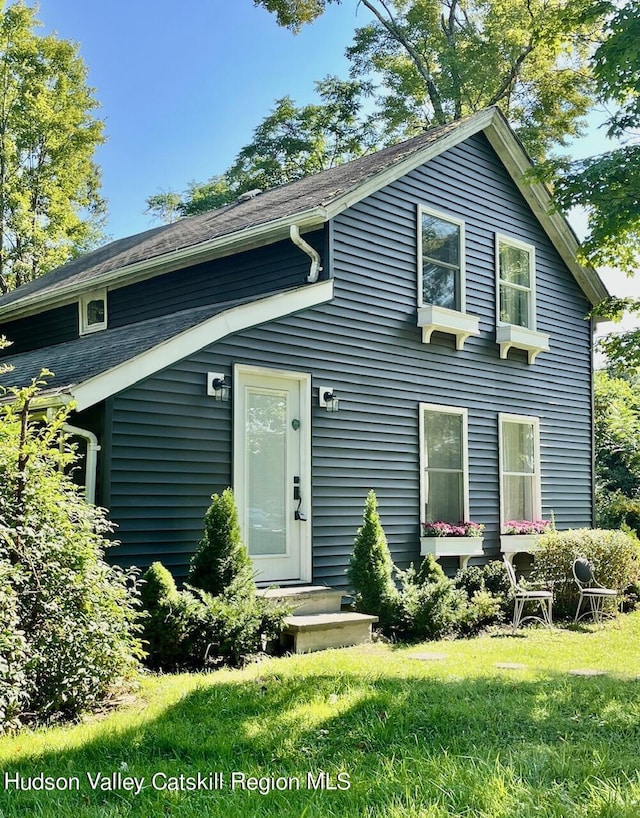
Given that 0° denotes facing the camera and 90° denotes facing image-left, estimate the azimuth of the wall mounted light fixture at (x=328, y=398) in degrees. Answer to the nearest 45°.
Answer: approximately 315°

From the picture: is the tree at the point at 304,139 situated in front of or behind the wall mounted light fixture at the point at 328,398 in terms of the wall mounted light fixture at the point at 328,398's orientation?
behind

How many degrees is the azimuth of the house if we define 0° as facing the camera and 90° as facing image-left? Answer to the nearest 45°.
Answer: approximately 315°

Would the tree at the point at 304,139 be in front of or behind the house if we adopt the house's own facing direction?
behind

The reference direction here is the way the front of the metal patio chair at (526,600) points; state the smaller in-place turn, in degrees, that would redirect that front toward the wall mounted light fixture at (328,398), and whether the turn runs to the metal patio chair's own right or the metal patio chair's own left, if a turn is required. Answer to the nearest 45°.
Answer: approximately 180°

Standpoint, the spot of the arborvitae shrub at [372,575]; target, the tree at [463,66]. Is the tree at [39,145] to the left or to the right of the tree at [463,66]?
left

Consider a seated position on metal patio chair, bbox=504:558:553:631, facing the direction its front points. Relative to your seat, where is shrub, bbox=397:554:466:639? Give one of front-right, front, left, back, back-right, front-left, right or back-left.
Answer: back-right

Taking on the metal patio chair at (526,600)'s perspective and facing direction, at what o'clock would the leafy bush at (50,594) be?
The leafy bush is roughly at 4 o'clock from the metal patio chair.

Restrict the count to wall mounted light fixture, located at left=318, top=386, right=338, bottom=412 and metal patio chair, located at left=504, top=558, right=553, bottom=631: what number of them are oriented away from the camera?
0

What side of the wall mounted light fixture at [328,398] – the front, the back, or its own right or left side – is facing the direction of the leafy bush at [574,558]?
left

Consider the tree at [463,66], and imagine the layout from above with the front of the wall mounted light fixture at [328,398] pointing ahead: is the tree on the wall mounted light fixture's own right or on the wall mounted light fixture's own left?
on the wall mounted light fixture's own left

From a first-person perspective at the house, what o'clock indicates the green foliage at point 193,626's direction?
The green foliage is roughly at 2 o'clock from the house.
